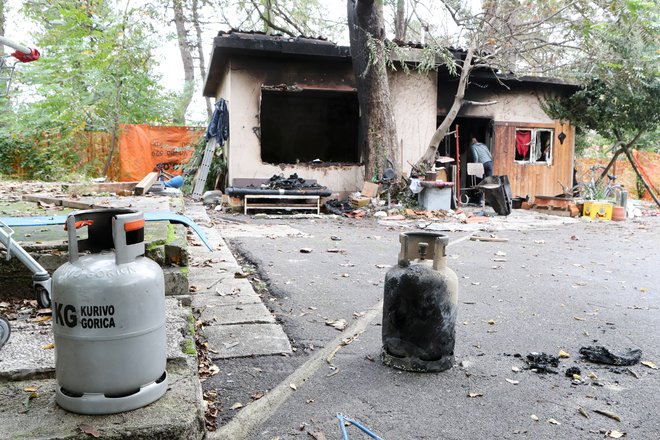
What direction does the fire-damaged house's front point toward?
toward the camera

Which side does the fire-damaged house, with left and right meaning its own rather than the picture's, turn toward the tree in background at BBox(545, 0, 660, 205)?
left

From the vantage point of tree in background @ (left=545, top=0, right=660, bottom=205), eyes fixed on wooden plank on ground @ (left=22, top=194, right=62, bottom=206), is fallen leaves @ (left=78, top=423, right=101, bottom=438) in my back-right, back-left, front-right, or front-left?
front-left

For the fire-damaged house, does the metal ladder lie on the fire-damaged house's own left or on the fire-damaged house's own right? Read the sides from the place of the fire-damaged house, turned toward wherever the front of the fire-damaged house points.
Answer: on the fire-damaged house's own right

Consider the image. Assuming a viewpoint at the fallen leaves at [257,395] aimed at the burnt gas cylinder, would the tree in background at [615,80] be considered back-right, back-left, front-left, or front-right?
front-left

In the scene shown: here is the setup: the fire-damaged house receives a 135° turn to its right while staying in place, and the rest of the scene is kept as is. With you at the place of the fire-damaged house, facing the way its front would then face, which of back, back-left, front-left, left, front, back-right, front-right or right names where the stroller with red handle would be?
back-left

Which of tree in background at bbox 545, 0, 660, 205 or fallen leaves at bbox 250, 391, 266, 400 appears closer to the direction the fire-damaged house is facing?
the fallen leaves

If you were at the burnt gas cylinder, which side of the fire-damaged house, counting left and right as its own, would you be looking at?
front

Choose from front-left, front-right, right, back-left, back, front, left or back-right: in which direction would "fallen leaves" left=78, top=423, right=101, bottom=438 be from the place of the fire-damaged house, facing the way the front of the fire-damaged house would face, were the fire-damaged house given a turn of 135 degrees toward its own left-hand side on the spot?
back-right

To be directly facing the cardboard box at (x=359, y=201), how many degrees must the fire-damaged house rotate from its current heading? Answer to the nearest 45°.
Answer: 0° — it already faces it

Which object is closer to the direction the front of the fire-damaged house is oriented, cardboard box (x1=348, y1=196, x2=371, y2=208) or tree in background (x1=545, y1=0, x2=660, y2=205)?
the cardboard box

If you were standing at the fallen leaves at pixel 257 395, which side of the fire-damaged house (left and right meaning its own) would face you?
front

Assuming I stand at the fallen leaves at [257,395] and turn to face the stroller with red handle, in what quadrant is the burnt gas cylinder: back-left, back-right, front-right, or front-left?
back-right
